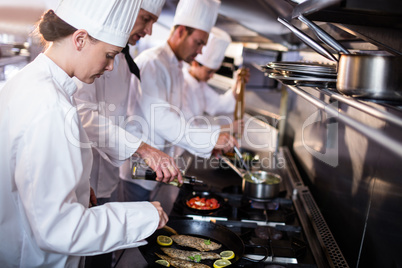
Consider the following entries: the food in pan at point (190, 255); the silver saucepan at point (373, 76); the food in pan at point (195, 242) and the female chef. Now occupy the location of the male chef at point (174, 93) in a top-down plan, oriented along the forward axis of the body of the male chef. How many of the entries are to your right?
4

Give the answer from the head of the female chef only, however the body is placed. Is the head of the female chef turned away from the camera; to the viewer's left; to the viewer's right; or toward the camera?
to the viewer's right

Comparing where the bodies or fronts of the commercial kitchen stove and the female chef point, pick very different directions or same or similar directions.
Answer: very different directions

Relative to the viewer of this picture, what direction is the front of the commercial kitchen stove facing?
facing to the left of the viewer

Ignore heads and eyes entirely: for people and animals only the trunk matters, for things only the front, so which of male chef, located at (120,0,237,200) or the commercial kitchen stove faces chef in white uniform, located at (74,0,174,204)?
the commercial kitchen stove

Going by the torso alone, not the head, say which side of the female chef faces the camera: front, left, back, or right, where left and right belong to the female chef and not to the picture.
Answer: right

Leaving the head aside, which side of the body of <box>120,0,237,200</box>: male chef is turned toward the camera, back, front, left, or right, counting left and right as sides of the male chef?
right

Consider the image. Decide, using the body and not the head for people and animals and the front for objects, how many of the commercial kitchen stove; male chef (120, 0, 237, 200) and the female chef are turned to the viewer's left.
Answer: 1

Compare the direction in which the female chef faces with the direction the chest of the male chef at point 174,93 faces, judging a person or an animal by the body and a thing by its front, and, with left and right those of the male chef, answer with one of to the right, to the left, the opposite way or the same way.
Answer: the same way

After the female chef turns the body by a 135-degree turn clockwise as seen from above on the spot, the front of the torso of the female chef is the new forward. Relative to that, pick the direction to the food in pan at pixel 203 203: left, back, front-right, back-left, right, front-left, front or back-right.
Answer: back

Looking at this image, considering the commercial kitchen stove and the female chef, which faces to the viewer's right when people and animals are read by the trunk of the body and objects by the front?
the female chef

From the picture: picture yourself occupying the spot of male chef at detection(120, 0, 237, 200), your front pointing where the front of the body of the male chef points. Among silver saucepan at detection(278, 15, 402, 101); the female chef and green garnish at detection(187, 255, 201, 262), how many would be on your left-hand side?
0

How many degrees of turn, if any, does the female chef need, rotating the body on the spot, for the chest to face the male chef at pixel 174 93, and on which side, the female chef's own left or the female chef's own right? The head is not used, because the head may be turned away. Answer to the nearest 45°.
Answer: approximately 45° to the female chef's own left

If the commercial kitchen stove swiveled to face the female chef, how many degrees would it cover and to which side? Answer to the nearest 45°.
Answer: approximately 45° to its left

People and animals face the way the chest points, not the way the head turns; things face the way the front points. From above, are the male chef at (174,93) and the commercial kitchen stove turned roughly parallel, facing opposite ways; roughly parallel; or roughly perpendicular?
roughly parallel, facing opposite ways

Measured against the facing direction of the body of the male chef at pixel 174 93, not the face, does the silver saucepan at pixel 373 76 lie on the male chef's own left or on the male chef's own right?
on the male chef's own right

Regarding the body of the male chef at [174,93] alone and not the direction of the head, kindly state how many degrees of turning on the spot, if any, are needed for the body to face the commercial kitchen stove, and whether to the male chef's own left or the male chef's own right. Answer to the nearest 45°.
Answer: approximately 45° to the male chef's own right
